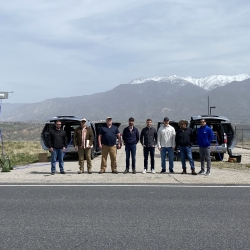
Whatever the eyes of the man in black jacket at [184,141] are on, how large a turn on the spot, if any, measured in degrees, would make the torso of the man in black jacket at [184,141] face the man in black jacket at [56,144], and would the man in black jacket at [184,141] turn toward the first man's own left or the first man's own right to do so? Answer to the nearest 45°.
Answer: approximately 90° to the first man's own right

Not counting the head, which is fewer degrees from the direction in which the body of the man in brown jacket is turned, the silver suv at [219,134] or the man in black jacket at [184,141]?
the man in black jacket

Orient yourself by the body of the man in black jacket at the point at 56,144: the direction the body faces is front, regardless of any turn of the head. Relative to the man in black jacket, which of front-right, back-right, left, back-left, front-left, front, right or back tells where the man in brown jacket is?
left

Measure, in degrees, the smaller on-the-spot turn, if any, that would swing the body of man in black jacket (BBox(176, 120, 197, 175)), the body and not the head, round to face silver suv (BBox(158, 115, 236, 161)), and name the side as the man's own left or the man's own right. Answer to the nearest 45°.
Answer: approximately 180°

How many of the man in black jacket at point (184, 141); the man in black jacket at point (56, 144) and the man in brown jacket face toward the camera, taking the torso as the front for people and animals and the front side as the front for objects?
3

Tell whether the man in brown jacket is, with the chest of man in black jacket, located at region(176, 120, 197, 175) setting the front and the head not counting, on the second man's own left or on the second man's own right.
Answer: on the second man's own right

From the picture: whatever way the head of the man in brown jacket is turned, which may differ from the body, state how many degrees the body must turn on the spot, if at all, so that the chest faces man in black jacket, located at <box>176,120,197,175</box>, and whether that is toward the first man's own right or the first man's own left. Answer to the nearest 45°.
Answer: approximately 90° to the first man's own left

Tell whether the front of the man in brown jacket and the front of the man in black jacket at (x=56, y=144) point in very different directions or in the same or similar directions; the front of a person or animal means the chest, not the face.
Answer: same or similar directions

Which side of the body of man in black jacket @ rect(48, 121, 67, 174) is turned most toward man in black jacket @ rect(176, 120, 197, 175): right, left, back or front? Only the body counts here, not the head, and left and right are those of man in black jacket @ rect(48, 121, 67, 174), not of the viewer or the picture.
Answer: left

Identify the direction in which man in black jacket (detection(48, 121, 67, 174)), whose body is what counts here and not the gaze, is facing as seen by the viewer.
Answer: toward the camera

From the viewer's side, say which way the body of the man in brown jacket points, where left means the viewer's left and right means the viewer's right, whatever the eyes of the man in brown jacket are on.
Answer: facing the viewer

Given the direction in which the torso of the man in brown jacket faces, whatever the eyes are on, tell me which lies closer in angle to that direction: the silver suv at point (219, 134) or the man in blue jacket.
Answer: the man in blue jacket

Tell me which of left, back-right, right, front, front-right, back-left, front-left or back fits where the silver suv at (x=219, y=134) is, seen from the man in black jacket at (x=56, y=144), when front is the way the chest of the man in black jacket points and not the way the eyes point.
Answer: back-left

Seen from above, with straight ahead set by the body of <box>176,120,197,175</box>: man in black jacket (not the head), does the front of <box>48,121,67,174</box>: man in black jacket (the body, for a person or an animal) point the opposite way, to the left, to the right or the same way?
the same way

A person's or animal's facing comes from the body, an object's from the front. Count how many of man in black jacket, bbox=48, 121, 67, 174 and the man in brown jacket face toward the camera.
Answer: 2

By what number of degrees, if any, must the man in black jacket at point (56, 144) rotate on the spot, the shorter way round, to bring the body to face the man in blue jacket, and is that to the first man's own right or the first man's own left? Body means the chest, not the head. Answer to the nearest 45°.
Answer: approximately 90° to the first man's own left

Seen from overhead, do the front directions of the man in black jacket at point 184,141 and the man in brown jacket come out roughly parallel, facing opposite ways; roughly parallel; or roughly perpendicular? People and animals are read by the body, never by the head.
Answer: roughly parallel
